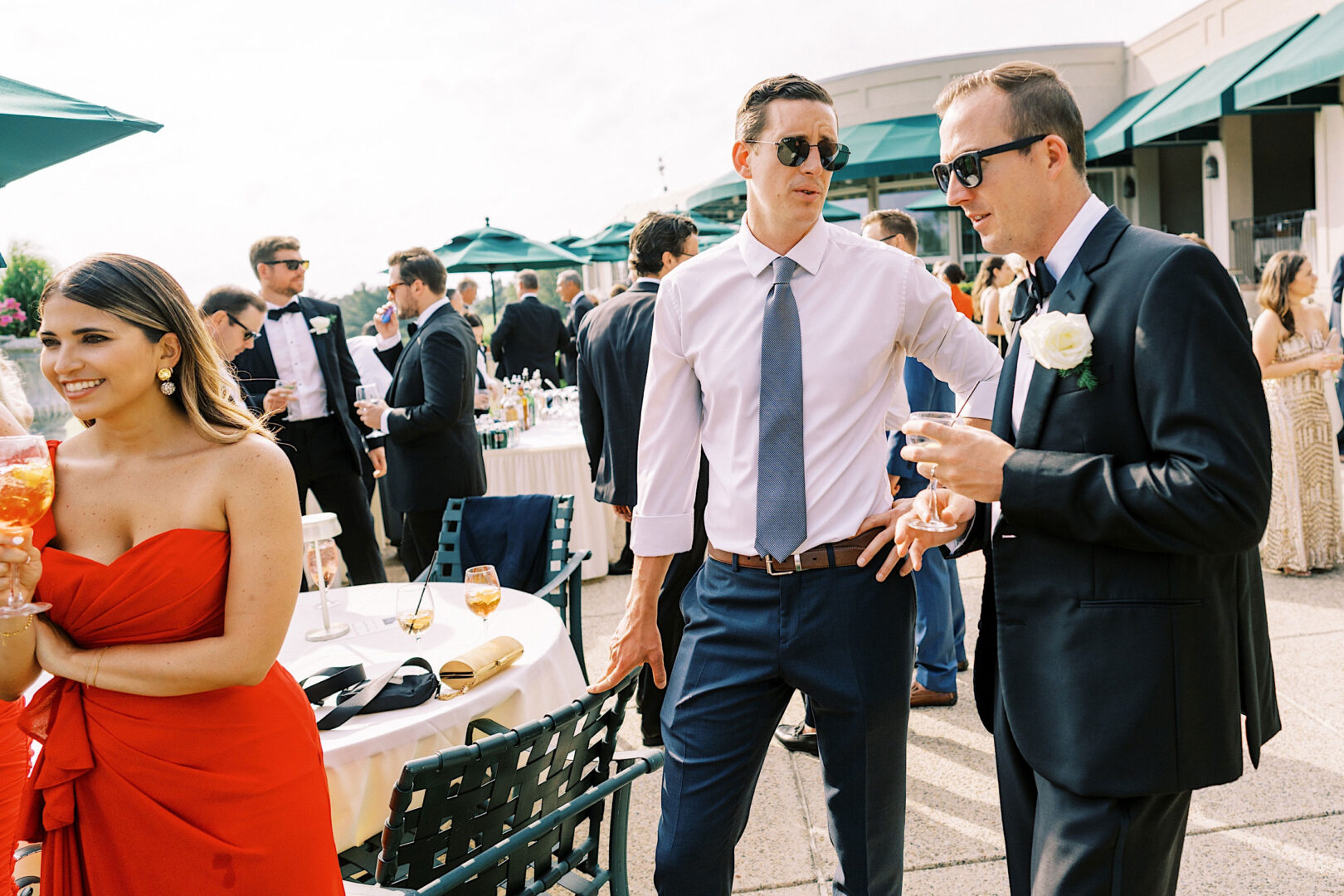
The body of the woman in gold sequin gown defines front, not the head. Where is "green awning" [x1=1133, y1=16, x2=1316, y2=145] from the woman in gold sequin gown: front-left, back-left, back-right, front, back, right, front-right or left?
back-left

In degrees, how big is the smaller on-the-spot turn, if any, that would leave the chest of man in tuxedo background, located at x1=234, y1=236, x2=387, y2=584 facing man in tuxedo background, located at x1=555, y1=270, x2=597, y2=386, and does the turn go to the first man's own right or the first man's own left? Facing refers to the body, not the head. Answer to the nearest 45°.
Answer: approximately 135° to the first man's own left

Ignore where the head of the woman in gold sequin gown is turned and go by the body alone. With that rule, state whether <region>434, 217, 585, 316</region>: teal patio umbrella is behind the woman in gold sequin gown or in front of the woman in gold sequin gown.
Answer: behind

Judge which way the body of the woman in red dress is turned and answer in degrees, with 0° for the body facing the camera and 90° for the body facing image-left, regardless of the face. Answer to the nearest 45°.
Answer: approximately 45°

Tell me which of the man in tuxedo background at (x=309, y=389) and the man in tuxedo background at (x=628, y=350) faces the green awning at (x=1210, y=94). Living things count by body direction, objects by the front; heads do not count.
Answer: the man in tuxedo background at (x=628, y=350)

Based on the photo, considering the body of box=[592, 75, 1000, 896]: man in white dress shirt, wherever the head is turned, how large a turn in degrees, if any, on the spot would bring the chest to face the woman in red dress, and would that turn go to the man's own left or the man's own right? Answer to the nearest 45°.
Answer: approximately 45° to the man's own right

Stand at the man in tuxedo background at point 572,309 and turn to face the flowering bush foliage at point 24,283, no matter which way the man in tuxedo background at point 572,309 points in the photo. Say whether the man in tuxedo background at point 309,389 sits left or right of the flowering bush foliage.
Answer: left

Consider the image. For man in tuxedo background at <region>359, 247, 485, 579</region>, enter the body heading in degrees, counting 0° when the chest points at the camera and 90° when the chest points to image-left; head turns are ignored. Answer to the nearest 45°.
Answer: approximately 90°

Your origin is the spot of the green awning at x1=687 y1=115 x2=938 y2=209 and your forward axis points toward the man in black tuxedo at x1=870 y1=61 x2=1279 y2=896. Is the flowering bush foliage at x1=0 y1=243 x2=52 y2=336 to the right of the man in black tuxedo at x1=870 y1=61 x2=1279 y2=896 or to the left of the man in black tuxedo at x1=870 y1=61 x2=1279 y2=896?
right

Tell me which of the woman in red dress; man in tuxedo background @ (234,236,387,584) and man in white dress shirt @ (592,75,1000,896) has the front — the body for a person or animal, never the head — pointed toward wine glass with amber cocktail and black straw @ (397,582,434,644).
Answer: the man in tuxedo background

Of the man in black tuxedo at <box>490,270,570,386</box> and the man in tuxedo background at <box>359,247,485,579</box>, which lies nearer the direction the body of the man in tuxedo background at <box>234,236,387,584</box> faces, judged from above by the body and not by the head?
the man in tuxedo background

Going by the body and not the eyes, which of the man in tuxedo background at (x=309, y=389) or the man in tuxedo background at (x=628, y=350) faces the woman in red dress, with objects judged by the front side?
the man in tuxedo background at (x=309, y=389)

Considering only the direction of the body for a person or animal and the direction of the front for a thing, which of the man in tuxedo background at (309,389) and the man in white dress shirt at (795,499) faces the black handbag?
the man in tuxedo background

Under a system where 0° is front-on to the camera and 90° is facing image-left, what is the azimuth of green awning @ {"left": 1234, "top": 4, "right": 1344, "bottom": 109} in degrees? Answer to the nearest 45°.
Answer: approximately 45°
